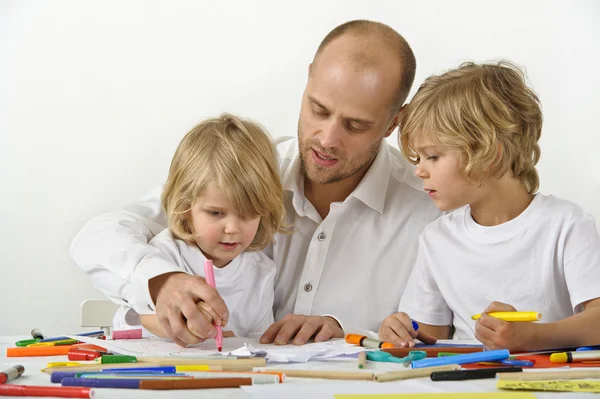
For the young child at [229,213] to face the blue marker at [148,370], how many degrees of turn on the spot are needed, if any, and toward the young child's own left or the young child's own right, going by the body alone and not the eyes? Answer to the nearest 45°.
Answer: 0° — they already face it

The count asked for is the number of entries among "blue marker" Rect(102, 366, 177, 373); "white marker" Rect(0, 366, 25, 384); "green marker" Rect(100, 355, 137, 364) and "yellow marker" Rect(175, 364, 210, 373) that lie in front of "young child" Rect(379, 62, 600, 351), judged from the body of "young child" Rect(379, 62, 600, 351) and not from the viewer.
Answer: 4

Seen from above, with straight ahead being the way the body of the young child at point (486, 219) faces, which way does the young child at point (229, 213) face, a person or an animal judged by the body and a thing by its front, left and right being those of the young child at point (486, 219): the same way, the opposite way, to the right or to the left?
the same way

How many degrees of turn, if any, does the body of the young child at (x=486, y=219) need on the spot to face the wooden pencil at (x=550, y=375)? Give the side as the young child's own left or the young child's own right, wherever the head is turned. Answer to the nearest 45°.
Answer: approximately 45° to the young child's own left

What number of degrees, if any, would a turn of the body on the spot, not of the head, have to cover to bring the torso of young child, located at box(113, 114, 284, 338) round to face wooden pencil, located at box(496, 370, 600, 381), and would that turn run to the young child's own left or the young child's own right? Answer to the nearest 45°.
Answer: approximately 45° to the young child's own left

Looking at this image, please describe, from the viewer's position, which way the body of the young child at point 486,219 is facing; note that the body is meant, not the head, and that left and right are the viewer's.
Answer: facing the viewer and to the left of the viewer

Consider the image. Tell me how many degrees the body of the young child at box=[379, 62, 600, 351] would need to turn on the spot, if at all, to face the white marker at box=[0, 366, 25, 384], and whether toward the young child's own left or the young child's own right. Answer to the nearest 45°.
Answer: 0° — they already face it

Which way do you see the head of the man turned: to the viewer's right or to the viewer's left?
to the viewer's left

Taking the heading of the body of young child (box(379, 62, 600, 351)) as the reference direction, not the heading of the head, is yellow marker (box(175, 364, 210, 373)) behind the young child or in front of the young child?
in front

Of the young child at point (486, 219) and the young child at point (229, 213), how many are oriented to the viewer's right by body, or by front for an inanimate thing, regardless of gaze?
0

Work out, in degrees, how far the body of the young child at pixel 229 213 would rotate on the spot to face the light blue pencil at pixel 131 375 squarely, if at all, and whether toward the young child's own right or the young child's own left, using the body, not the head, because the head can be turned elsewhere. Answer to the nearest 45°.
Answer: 0° — they already face it

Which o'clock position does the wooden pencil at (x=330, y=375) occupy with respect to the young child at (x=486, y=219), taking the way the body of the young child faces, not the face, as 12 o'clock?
The wooden pencil is roughly at 11 o'clock from the young child.
